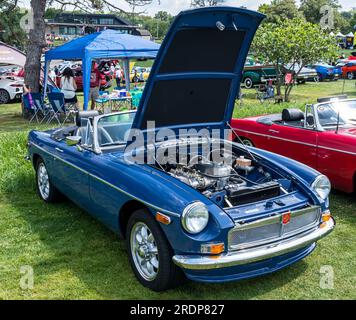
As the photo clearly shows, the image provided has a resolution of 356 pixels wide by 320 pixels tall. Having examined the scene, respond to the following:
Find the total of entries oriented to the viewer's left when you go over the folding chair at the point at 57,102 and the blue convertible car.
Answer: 0

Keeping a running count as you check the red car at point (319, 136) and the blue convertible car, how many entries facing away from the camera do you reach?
0

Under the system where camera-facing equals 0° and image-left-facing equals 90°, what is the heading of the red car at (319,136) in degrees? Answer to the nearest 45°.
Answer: approximately 315°
